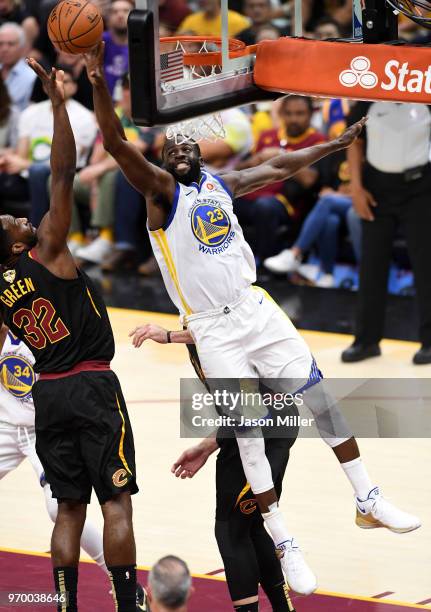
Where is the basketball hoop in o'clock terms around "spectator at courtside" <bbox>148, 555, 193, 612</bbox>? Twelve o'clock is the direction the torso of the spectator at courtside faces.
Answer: The basketball hoop is roughly at 12 o'clock from the spectator at courtside.

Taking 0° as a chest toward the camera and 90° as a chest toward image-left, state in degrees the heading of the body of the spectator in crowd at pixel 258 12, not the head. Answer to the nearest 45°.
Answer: approximately 0°

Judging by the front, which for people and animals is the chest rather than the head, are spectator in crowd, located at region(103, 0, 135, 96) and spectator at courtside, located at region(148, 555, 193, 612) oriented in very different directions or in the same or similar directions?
very different directions

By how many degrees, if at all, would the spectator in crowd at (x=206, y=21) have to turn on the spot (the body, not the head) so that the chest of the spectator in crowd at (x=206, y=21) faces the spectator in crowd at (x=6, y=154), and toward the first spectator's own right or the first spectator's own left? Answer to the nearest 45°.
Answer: approximately 90° to the first spectator's own right

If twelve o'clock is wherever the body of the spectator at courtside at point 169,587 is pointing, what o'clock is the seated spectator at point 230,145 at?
The seated spectator is roughly at 12 o'clock from the spectator at courtside.

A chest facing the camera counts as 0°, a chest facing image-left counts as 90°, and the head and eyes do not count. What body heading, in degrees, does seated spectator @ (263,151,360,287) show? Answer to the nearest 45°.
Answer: approximately 45°

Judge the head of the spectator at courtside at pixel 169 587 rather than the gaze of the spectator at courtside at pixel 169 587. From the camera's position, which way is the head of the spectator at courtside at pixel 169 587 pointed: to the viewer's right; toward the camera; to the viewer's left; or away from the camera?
away from the camera

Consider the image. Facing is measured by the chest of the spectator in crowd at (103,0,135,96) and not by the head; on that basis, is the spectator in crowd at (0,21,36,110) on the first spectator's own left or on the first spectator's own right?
on the first spectator's own right

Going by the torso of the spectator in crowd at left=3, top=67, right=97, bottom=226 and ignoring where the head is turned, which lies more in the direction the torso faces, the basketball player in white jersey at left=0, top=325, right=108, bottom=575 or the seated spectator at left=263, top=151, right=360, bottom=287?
the basketball player in white jersey
